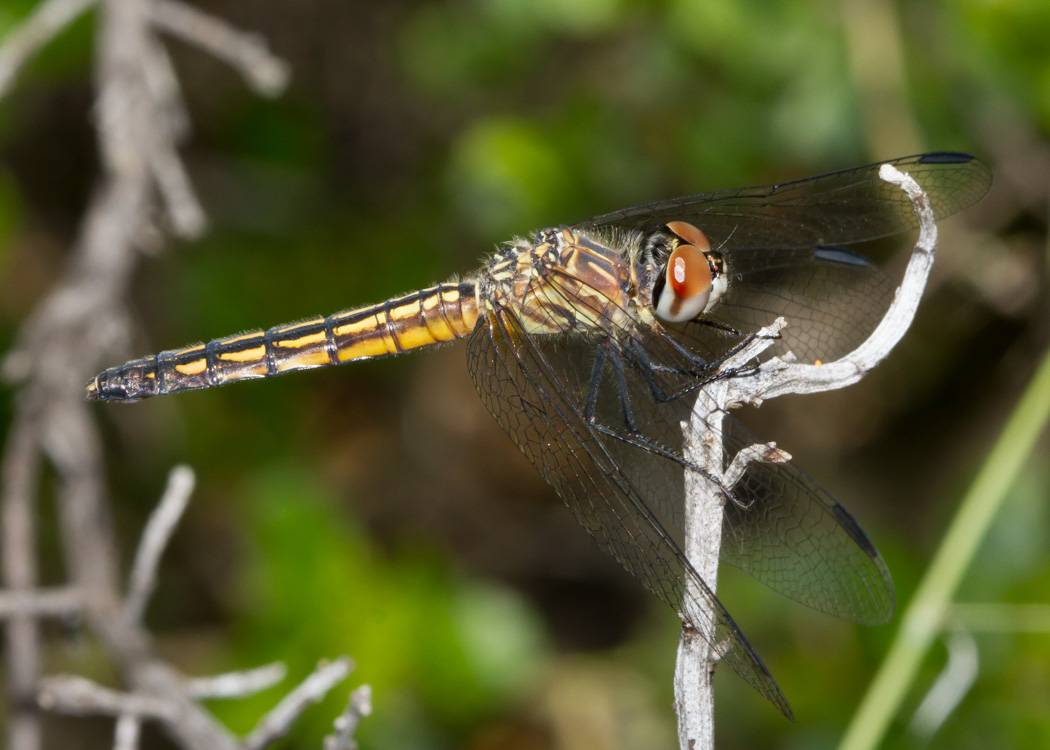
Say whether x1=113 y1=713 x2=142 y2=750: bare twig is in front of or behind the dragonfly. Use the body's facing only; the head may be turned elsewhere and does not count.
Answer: behind

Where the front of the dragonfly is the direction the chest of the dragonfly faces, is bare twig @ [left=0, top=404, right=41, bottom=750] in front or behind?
behind

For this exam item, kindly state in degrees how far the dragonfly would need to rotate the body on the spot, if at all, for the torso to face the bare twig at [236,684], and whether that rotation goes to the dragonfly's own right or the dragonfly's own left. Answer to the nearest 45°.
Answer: approximately 135° to the dragonfly's own right

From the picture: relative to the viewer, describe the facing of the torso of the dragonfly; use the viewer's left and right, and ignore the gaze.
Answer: facing to the right of the viewer

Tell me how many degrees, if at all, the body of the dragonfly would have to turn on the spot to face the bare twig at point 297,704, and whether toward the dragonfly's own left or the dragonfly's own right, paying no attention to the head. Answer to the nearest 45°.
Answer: approximately 135° to the dragonfly's own right

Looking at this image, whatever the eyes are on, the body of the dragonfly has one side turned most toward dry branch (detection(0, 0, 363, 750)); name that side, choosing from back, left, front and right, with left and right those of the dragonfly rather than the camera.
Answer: back

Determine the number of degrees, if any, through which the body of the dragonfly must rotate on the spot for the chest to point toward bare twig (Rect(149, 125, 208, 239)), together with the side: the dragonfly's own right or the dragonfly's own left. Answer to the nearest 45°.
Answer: approximately 180°
